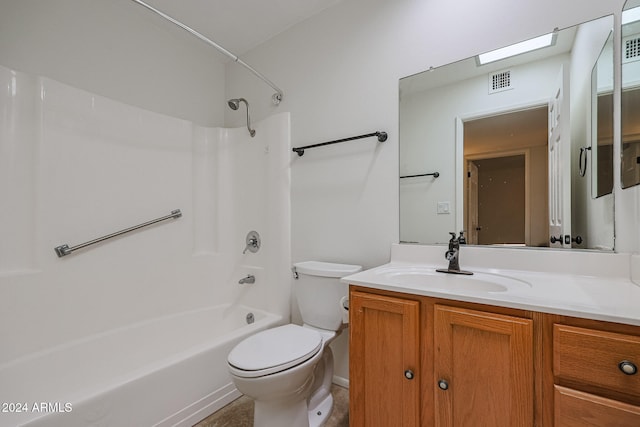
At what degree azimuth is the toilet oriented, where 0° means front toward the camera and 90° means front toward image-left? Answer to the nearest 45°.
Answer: approximately 45°

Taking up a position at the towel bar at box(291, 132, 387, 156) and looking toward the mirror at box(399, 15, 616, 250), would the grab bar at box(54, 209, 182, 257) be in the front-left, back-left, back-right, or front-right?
back-right

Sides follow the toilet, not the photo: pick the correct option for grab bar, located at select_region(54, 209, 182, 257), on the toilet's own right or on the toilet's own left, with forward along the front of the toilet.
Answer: on the toilet's own right

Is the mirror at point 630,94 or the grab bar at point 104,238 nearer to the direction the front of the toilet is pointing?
the grab bar

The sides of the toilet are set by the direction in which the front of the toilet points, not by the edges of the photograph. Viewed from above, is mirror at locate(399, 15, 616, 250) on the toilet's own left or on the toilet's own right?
on the toilet's own left

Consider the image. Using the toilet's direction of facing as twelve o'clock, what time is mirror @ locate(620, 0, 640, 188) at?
The mirror is roughly at 8 o'clock from the toilet.

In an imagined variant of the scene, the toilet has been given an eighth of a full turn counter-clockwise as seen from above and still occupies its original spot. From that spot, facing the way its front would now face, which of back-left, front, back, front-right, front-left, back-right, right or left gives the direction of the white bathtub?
right
